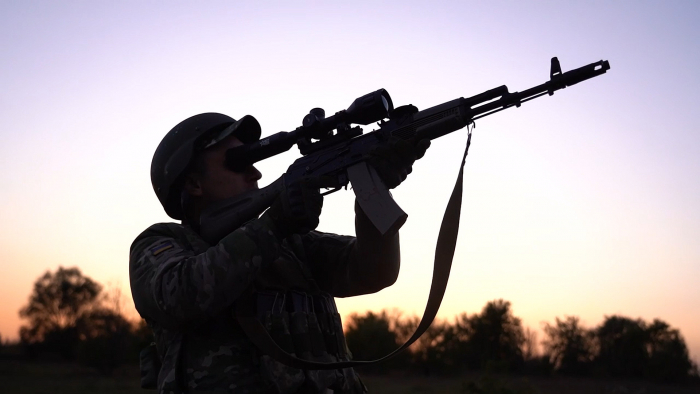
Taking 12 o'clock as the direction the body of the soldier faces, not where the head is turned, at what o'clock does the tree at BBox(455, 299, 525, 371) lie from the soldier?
The tree is roughly at 10 o'clock from the soldier.

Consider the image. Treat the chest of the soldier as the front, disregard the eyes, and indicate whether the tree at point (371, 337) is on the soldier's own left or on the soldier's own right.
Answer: on the soldier's own left

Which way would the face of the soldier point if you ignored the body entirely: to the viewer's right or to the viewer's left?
to the viewer's right

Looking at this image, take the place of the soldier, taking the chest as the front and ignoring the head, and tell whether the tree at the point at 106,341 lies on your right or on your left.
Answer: on your left

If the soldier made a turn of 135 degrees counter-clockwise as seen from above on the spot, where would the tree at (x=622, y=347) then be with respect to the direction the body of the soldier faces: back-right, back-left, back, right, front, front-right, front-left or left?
right

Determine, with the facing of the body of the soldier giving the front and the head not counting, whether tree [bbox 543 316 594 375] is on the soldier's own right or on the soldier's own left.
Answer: on the soldier's own left

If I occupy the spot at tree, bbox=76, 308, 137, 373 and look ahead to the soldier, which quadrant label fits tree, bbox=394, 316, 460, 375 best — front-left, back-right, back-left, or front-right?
front-left

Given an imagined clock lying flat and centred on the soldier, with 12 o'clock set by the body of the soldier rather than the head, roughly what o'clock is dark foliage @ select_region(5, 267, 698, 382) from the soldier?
The dark foliage is roughly at 10 o'clock from the soldier.

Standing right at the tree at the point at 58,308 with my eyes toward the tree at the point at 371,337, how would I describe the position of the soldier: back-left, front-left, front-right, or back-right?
front-right

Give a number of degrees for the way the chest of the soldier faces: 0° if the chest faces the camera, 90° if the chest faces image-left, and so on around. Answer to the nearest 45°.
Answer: approximately 270°
